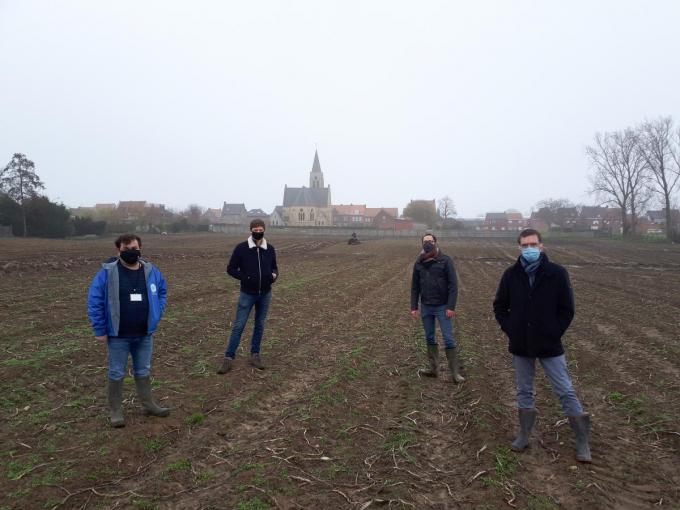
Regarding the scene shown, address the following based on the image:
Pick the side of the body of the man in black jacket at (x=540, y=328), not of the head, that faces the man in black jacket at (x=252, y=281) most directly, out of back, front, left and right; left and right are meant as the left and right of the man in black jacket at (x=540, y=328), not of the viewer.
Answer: right

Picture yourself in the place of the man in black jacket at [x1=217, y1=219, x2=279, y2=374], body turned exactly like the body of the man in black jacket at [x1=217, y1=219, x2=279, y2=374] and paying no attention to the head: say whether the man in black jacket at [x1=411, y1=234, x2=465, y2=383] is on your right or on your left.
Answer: on your left

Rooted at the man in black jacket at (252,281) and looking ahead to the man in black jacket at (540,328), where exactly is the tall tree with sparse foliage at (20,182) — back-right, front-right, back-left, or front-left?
back-left

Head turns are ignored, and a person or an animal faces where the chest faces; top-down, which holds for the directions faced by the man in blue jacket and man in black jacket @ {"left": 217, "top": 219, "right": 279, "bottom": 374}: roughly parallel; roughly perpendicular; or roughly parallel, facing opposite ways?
roughly parallel

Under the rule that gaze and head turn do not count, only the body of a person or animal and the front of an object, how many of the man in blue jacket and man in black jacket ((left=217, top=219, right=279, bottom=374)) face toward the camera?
2

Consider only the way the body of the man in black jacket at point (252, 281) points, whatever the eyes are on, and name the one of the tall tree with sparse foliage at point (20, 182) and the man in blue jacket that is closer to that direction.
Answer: the man in blue jacket

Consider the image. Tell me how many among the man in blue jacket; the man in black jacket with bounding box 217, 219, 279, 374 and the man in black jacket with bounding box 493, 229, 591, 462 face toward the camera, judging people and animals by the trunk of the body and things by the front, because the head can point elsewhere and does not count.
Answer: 3

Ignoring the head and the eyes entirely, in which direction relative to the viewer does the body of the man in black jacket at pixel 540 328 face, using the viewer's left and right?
facing the viewer

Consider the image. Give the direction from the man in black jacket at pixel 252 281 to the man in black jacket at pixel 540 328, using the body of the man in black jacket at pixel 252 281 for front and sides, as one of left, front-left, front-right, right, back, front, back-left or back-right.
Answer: front-left

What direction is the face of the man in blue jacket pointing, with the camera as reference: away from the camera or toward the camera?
toward the camera

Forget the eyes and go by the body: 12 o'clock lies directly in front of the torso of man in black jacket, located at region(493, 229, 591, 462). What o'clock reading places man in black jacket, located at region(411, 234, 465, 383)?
man in black jacket, located at region(411, 234, 465, 383) is roughly at 5 o'clock from man in black jacket, located at region(493, 229, 591, 462).

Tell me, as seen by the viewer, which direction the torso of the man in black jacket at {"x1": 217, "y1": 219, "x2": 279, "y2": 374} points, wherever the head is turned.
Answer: toward the camera

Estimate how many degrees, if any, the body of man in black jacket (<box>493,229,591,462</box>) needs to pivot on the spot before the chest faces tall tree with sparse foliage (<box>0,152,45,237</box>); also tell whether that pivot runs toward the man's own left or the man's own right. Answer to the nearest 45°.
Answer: approximately 135° to the man's own right
